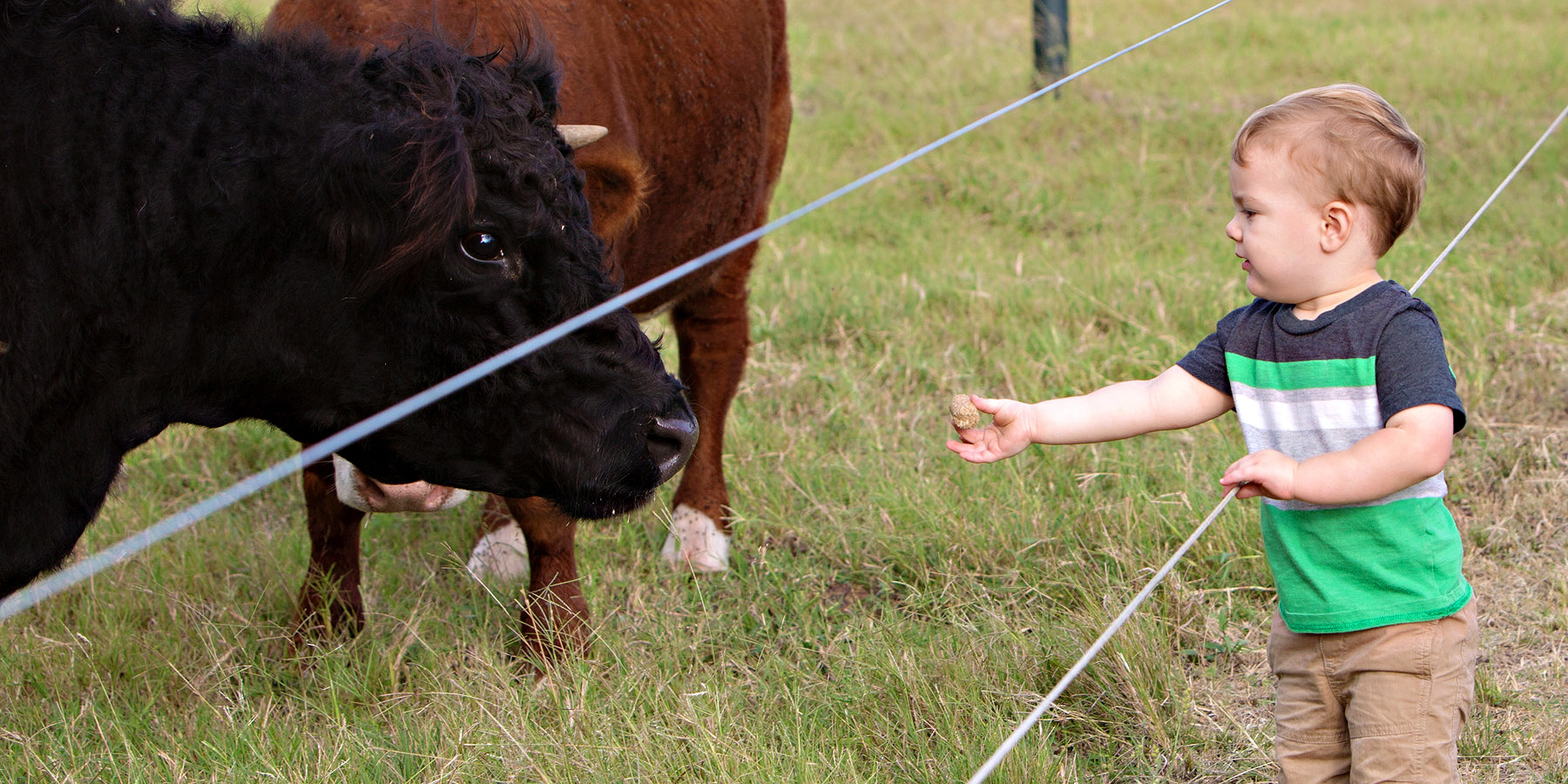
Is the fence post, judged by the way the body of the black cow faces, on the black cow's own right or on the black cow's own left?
on the black cow's own left

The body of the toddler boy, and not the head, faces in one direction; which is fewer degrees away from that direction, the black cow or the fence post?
the black cow

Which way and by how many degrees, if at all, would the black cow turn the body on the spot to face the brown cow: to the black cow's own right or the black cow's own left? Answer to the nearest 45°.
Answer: approximately 45° to the black cow's own left

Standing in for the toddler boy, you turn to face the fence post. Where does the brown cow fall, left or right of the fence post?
left

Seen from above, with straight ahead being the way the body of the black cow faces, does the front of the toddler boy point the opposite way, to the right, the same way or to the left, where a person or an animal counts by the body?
the opposite way

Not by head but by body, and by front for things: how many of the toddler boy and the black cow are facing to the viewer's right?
1

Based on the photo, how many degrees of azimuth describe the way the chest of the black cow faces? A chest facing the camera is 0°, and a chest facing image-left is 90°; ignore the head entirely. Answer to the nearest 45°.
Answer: approximately 270°

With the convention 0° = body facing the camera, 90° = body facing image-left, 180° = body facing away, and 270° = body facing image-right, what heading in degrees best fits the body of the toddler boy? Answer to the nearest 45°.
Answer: approximately 45°

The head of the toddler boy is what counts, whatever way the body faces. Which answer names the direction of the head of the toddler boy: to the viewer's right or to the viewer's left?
to the viewer's left

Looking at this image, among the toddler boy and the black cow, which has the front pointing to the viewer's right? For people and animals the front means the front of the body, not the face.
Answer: the black cow
